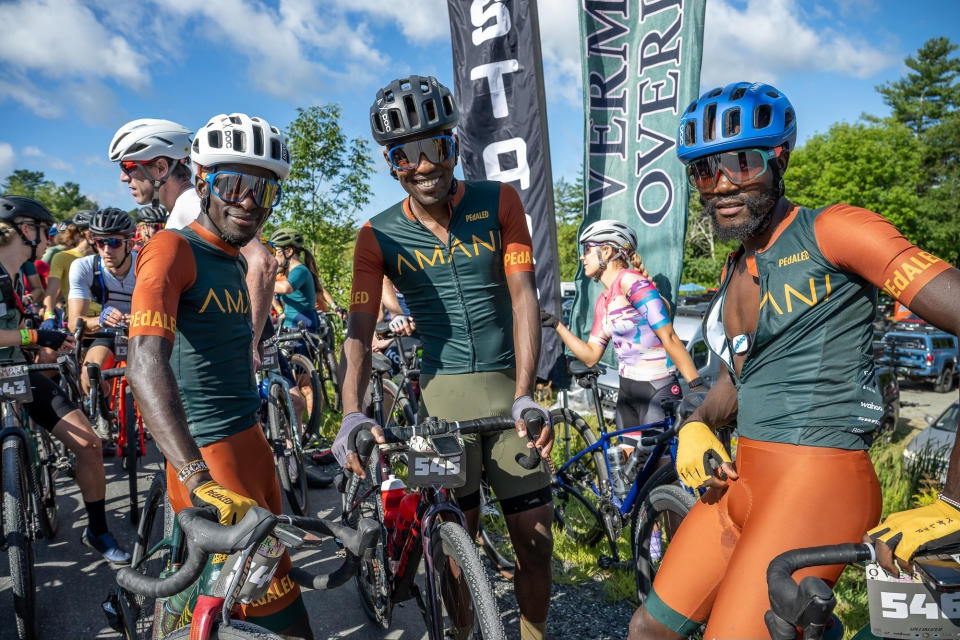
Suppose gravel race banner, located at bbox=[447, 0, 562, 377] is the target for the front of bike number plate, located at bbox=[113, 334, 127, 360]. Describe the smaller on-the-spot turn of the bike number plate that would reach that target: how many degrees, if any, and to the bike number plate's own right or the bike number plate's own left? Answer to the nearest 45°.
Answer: approximately 90° to the bike number plate's own left

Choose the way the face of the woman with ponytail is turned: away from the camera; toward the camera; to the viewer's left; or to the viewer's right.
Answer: to the viewer's left

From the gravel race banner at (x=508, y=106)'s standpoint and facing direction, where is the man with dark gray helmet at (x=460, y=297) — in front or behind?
in front

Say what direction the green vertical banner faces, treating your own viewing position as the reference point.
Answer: facing the viewer

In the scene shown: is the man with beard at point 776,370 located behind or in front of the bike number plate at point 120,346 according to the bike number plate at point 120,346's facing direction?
in front

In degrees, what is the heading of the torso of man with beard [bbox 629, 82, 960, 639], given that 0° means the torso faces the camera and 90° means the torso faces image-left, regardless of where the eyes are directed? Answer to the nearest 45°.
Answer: approximately 45°

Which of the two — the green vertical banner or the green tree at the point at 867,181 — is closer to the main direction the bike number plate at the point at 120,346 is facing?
the green vertical banner

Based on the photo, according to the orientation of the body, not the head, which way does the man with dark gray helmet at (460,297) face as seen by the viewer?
toward the camera

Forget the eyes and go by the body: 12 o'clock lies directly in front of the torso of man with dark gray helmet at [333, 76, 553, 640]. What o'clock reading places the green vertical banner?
The green vertical banner is roughly at 7 o'clock from the man with dark gray helmet.

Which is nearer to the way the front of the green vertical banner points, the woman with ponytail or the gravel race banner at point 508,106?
the woman with ponytail

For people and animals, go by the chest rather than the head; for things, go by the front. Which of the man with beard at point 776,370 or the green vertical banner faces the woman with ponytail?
the green vertical banner
